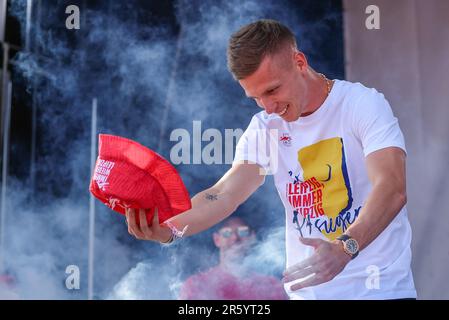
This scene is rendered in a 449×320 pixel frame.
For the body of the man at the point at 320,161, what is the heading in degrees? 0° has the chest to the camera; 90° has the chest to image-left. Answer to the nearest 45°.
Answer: approximately 45°
